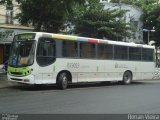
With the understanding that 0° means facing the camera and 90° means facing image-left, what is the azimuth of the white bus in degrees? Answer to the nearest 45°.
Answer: approximately 45°

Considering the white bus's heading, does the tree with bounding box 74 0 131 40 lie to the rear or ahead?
to the rear
